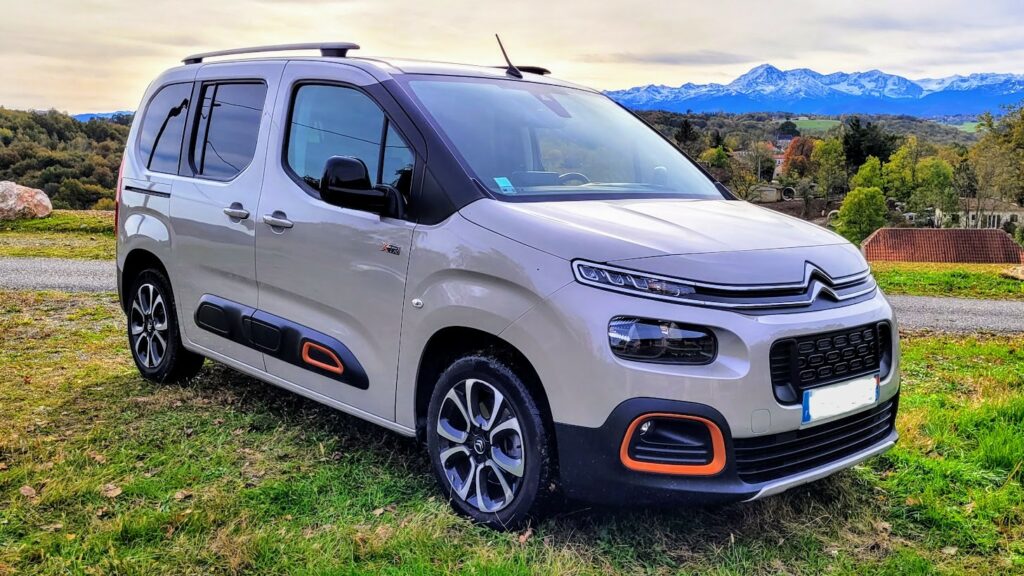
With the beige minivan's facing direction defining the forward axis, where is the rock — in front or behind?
behind

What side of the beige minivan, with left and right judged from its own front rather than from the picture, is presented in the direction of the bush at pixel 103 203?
back

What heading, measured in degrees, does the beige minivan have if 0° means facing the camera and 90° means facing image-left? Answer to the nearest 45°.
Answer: approximately 315°
